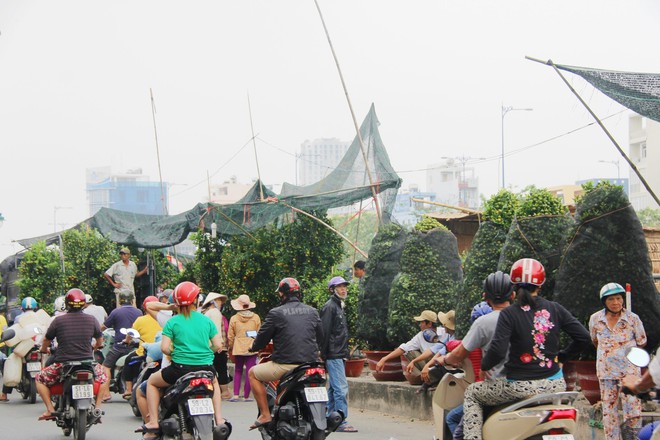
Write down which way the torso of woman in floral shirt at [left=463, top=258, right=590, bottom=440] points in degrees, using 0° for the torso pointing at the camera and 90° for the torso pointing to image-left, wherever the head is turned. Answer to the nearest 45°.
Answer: approximately 135°

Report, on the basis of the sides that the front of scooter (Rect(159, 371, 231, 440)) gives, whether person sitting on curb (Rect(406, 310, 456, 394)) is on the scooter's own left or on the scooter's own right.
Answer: on the scooter's own right

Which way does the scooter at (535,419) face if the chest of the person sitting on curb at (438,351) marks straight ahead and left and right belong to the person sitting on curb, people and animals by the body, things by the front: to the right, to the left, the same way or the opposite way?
to the right

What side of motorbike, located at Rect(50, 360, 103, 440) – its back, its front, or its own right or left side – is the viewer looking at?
back

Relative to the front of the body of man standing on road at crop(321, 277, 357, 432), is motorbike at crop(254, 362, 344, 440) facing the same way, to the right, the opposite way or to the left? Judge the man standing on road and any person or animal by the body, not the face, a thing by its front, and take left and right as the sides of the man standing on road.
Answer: the opposite way

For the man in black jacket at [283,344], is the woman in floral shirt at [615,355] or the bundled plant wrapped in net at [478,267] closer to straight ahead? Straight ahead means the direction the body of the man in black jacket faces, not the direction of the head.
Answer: the bundled plant wrapped in net

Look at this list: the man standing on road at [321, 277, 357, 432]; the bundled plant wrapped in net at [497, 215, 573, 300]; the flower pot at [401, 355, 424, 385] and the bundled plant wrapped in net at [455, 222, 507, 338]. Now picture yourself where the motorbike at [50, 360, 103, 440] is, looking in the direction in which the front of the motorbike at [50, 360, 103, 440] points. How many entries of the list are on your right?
4

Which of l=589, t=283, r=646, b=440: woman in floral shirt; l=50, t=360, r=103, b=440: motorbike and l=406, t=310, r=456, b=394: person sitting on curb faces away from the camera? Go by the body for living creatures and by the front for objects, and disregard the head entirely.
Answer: the motorbike

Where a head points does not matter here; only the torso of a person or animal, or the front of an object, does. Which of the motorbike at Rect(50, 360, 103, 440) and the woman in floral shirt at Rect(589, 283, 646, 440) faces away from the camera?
the motorbike

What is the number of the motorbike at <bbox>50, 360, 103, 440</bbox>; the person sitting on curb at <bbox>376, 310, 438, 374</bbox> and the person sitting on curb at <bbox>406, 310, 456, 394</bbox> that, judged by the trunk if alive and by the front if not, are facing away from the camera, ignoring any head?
1

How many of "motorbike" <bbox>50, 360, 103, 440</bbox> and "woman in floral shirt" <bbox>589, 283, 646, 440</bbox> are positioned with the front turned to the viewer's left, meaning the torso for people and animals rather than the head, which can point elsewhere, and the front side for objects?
0

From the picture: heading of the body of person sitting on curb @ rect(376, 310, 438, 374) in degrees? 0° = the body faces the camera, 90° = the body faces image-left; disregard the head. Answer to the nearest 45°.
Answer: approximately 90°
